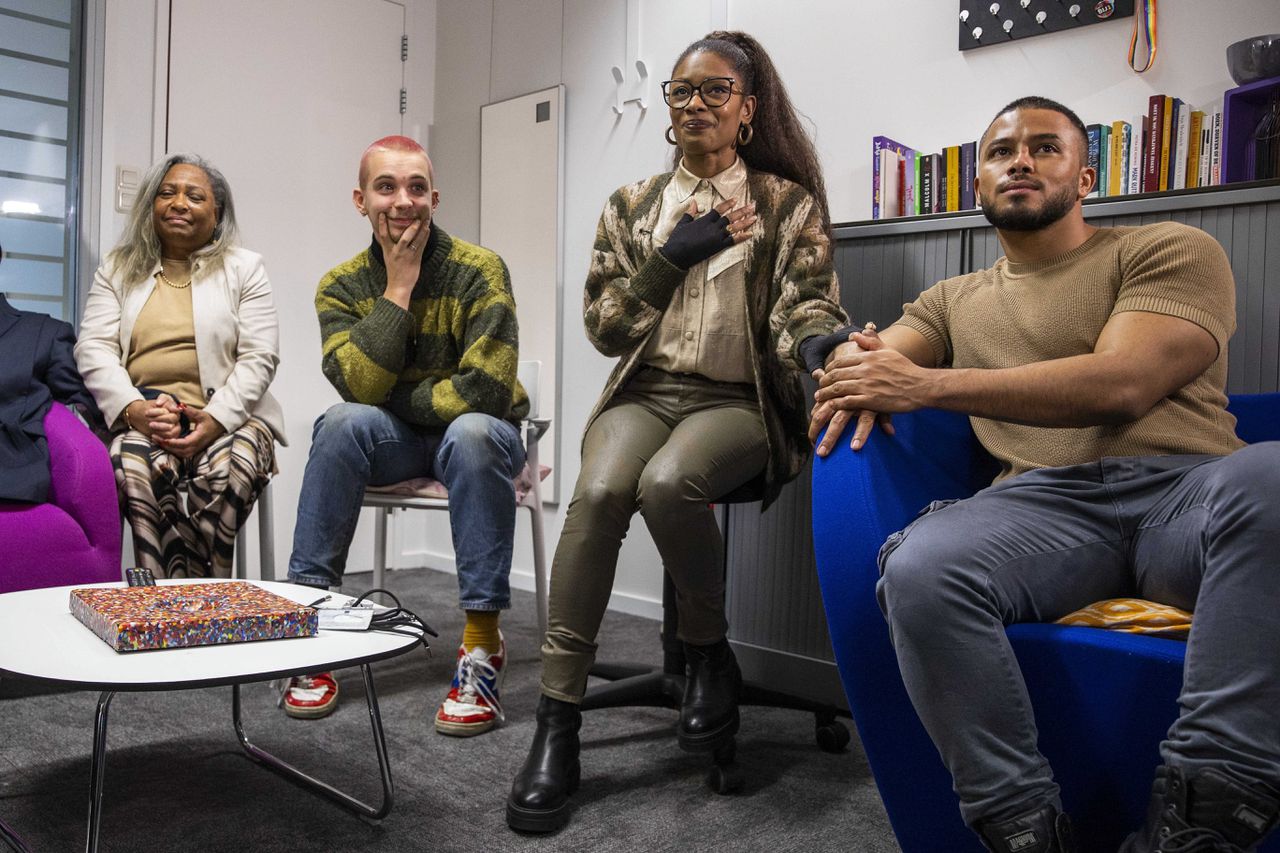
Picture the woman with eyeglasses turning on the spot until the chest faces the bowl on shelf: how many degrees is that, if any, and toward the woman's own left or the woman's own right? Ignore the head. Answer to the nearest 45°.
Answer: approximately 135° to the woman's own left

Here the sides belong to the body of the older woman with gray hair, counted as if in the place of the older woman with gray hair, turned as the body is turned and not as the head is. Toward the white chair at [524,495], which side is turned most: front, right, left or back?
left

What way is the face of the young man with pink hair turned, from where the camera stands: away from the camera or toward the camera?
toward the camera

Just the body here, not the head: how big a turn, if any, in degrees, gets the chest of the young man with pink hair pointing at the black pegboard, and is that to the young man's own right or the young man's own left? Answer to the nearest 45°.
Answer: approximately 90° to the young man's own left

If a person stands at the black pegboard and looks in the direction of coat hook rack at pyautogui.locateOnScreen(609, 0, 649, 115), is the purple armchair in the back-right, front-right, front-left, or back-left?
front-left

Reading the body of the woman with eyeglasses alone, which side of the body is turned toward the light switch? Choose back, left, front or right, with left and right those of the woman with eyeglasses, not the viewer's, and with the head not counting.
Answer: right

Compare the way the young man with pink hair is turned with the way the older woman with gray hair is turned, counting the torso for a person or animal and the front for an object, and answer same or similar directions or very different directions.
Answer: same or similar directions

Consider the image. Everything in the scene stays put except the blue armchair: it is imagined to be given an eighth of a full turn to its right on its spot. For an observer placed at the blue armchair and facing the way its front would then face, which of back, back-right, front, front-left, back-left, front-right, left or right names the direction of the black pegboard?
back-right

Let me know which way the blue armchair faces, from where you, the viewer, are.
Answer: facing the viewer

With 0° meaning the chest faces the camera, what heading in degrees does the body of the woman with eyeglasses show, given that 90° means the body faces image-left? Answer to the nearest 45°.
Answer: approximately 45°

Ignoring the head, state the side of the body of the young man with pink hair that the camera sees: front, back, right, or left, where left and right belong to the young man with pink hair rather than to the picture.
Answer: front
